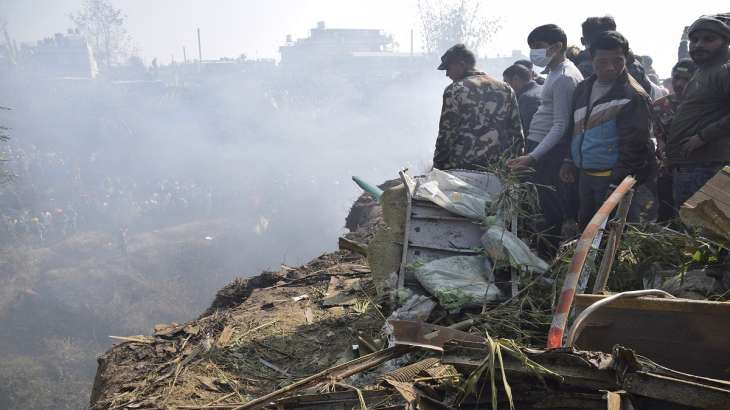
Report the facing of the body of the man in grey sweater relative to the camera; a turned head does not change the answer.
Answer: to the viewer's left

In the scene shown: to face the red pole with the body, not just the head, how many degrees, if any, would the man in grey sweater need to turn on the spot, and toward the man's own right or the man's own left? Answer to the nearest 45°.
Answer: approximately 90° to the man's own left

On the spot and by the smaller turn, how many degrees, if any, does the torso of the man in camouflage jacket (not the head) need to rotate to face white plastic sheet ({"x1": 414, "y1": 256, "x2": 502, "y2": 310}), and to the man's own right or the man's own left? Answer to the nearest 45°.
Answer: approximately 135° to the man's own left

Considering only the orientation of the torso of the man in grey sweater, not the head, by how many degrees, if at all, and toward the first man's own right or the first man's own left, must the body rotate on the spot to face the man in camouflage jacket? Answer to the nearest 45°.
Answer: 0° — they already face them

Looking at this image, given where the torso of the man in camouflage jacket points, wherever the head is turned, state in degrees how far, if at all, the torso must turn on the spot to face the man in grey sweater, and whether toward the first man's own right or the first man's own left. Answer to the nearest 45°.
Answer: approximately 135° to the first man's own right

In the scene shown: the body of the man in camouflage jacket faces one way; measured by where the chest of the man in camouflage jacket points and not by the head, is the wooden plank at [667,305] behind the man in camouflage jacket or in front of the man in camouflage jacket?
behind

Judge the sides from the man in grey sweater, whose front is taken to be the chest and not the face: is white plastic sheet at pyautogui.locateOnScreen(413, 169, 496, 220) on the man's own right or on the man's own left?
on the man's own left

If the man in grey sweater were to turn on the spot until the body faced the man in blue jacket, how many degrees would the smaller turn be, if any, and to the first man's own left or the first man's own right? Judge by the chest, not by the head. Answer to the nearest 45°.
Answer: approximately 135° to the first man's own left

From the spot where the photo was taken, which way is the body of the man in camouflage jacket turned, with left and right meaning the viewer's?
facing away from the viewer and to the left of the viewer

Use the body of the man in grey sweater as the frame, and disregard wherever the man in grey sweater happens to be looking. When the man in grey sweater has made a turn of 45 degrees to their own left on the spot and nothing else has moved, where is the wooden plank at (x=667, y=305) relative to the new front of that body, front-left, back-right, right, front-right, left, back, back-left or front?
front-left

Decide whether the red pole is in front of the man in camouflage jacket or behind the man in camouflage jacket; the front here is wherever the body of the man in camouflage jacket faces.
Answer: behind
